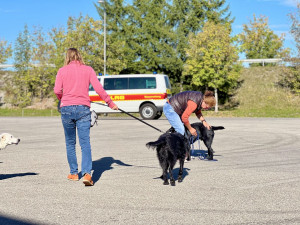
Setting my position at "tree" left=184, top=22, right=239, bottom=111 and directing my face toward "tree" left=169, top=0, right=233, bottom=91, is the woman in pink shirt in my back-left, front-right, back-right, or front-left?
back-left

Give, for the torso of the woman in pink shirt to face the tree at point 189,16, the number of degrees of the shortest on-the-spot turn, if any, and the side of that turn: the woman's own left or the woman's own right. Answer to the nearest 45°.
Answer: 0° — they already face it

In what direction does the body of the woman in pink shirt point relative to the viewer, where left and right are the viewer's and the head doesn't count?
facing away from the viewer

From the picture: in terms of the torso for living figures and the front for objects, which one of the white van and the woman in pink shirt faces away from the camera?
the woman in pink shirt

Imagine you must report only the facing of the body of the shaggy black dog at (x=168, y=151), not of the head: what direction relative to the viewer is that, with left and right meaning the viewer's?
facing away from the viewer and to the right of the viewer

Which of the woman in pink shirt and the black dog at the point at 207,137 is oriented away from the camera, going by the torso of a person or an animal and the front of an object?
the woman in pink shirt

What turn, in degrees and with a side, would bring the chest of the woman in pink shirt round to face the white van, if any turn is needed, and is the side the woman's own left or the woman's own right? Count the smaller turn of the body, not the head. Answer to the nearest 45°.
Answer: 0° — they already face it

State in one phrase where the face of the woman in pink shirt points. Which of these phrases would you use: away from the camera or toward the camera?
away from the camera
